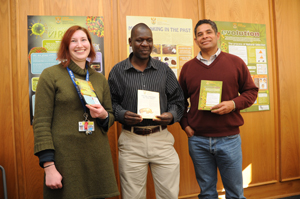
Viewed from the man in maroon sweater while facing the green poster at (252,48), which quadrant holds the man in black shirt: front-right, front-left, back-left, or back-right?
back-left

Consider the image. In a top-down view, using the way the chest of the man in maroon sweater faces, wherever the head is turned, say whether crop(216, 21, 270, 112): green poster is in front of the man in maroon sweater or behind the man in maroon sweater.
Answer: behind

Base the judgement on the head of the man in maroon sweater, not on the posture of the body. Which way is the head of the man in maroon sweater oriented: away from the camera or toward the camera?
toward the camera

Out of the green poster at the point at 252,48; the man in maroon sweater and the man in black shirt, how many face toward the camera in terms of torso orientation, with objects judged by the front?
3

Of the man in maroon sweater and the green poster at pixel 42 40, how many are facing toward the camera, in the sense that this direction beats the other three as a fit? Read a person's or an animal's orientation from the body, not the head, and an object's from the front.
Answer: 2

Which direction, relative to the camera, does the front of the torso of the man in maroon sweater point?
toward the camera

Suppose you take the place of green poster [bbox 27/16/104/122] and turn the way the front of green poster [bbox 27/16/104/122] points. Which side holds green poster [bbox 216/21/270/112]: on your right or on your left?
on your left

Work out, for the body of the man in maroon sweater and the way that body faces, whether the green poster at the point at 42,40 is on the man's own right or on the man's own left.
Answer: on the man's own right

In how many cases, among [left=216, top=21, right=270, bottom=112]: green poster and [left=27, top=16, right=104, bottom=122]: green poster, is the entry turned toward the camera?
2

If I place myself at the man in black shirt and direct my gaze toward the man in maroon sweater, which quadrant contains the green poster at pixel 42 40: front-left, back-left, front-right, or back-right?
back-left

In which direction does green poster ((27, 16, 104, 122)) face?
toward the camera

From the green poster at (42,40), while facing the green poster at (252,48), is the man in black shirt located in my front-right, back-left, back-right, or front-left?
front-right

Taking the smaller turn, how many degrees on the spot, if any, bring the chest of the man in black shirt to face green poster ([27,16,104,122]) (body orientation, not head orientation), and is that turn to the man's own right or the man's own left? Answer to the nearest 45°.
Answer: approximately 135° to the man's own right

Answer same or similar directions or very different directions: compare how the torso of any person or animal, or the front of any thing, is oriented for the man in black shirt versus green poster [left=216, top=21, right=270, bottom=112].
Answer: same or similar directions

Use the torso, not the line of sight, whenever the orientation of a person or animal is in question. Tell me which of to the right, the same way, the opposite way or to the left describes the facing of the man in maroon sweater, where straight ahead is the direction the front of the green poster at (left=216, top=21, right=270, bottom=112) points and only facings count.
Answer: the same way

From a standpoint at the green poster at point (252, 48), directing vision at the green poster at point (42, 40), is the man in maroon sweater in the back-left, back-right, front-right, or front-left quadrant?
front-left

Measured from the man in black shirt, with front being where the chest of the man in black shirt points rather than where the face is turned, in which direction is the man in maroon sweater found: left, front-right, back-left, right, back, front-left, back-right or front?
left

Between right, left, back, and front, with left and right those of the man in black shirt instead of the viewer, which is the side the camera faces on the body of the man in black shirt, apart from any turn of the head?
front
